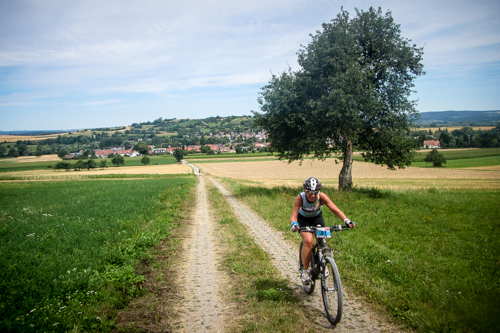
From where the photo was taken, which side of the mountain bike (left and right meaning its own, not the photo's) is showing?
front

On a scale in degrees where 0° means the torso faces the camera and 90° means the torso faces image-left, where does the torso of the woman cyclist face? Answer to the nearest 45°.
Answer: approximately 0°

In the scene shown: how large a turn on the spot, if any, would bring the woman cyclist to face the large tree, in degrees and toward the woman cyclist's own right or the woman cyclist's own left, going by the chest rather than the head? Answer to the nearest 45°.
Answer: approximately 180°

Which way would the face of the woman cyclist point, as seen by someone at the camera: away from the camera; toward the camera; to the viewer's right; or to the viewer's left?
toward the camera

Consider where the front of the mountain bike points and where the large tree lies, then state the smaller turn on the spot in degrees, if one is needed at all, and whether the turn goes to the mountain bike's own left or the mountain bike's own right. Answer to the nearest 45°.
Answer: approximately 180°
